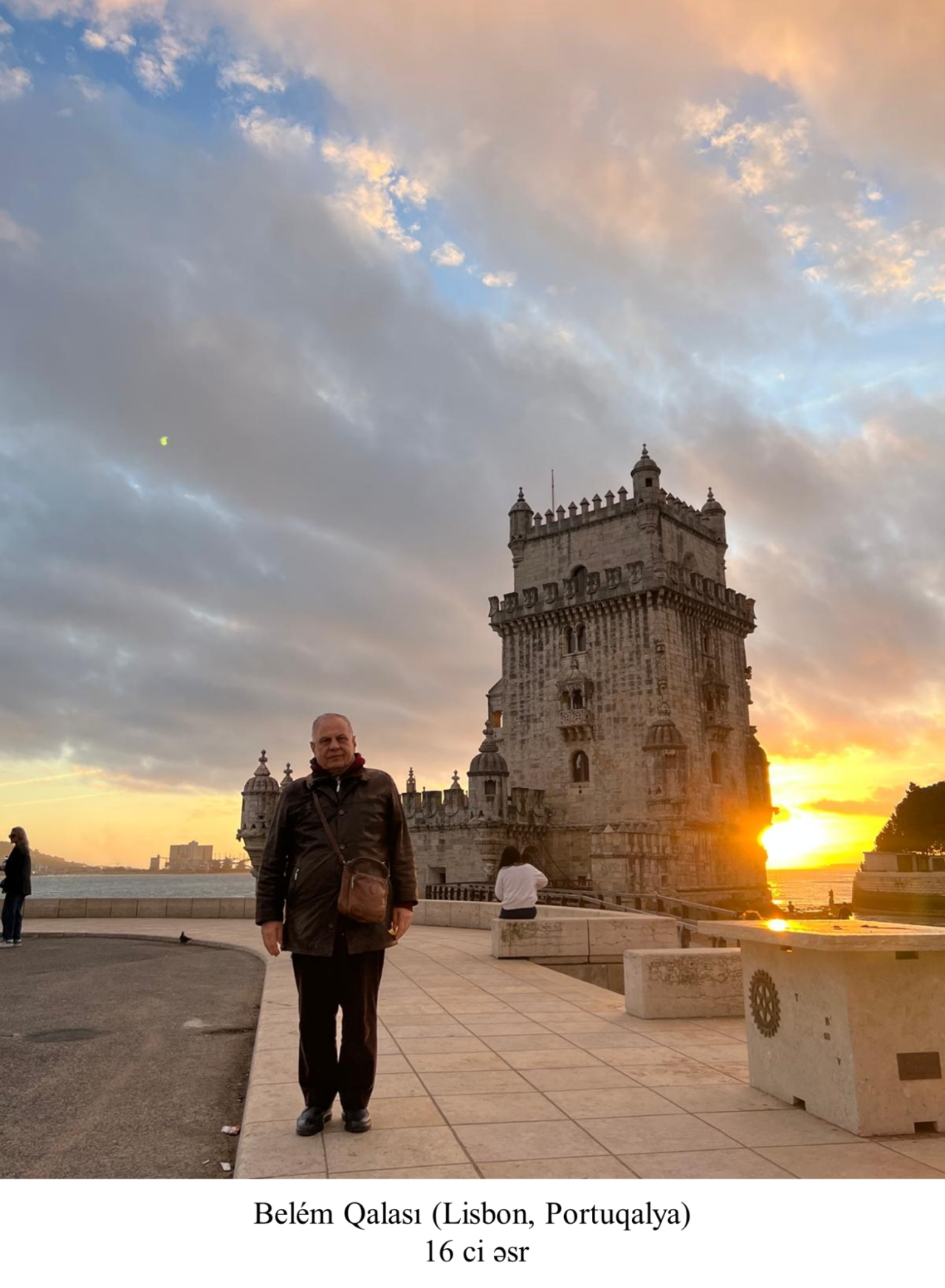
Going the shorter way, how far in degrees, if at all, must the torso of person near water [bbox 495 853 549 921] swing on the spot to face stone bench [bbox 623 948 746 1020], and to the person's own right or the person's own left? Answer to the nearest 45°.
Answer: approximately 180°

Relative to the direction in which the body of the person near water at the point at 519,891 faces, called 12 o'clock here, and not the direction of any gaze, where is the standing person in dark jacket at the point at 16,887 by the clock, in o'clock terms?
The standing person in dark jacket is roughly at 9 o'clock from the person near water.

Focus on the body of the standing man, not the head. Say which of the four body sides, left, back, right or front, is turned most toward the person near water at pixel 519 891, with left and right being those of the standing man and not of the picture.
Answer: back

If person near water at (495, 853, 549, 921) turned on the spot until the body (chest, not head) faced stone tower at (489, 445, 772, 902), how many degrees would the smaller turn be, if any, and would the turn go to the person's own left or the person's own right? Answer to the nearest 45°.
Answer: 0° — they already face it

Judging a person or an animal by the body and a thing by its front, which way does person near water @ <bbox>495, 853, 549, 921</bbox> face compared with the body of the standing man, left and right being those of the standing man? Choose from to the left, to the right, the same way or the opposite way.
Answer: the opposite way

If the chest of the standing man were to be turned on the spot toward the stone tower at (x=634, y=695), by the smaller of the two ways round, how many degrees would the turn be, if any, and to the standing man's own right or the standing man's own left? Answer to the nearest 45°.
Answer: approximately 180°

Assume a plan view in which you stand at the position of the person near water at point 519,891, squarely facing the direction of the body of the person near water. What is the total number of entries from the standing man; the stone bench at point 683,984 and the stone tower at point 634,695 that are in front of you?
1

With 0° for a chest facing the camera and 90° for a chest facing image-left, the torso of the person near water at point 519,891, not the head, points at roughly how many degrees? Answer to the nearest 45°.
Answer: approximately 180°

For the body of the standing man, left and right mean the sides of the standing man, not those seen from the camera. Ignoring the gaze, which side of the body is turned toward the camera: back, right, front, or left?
front

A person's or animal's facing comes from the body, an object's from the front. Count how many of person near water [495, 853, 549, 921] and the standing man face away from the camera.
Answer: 1

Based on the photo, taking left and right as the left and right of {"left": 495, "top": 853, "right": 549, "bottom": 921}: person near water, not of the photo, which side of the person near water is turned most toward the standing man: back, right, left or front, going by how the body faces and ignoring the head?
back
